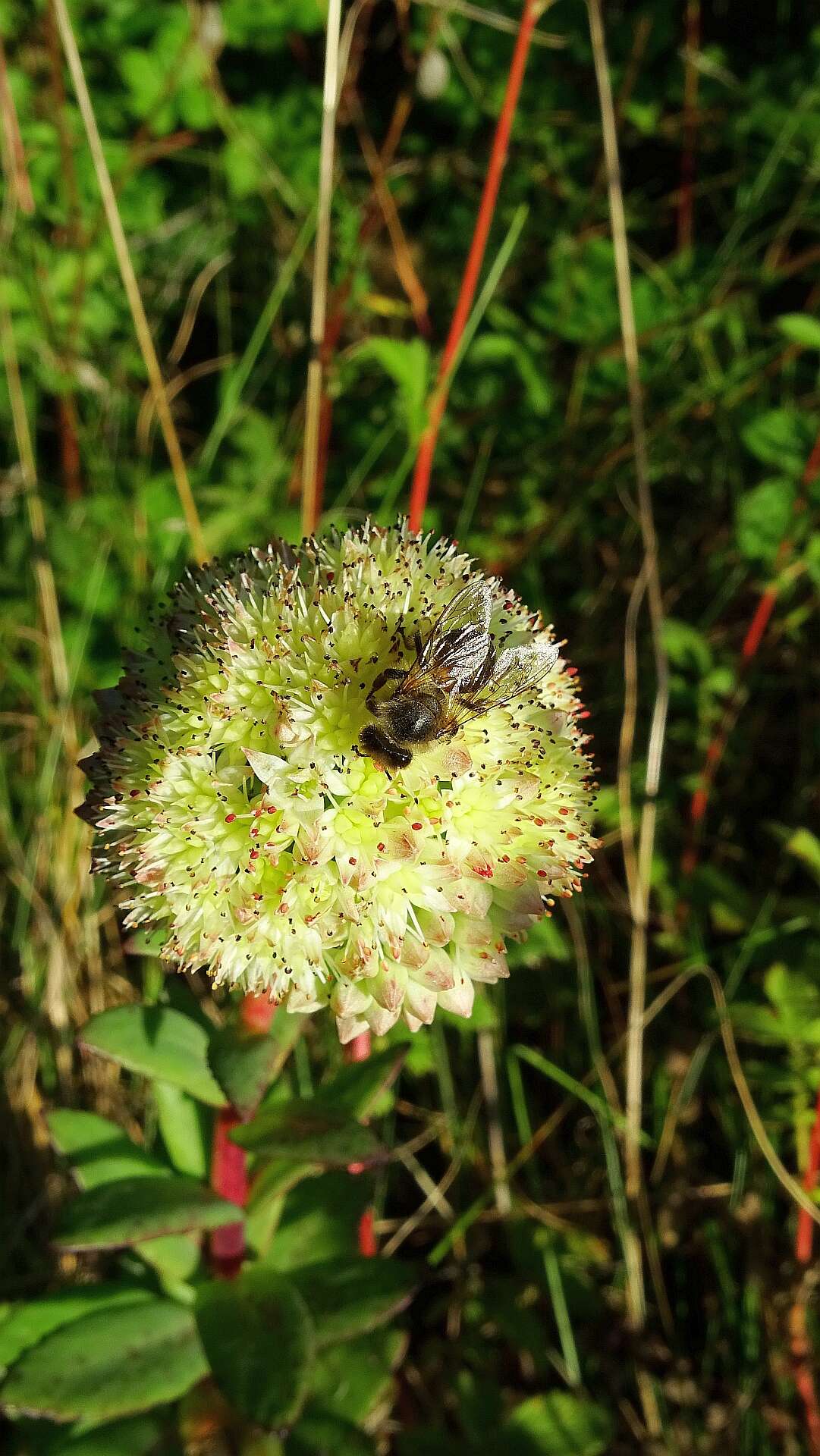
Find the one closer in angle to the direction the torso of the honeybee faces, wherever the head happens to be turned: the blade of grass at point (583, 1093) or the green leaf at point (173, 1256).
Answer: the green leaf

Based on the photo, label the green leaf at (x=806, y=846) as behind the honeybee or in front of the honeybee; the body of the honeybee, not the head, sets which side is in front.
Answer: behind

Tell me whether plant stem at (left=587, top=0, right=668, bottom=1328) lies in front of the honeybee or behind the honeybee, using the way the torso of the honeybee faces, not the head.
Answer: behind
